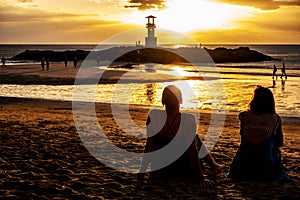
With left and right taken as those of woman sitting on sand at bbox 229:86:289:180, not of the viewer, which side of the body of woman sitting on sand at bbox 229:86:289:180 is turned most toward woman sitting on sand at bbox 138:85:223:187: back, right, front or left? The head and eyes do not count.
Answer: left

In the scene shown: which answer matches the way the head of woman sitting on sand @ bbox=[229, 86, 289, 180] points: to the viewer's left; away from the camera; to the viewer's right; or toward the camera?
away from the camera

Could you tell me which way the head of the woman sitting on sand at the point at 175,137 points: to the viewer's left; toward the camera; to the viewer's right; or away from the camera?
away from the camera

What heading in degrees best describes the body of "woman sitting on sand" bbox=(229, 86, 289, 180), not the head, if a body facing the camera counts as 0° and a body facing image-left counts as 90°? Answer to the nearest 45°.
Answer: approximately 180°
